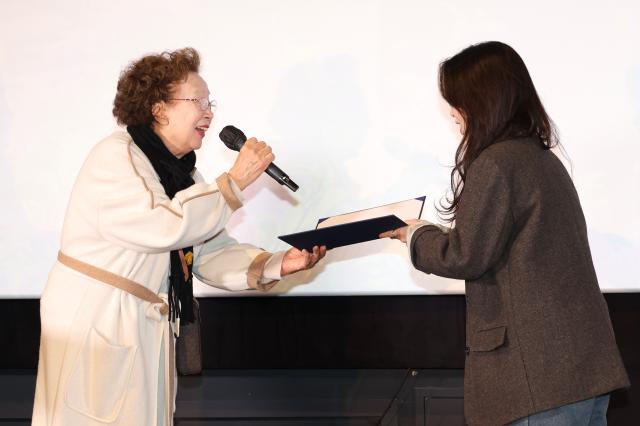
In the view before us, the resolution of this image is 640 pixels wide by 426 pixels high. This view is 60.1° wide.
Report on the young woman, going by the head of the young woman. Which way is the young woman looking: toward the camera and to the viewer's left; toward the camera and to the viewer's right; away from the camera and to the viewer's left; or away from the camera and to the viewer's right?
away from the camera and to the viewer's left

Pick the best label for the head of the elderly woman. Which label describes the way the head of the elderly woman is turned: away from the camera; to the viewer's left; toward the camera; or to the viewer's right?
to the viewer's right

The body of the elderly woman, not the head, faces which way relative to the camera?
to the viewer's right
